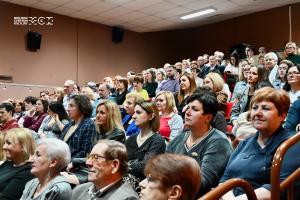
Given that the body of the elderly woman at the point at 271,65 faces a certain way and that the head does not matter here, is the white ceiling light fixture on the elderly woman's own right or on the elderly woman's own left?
on the elderly woman's own right

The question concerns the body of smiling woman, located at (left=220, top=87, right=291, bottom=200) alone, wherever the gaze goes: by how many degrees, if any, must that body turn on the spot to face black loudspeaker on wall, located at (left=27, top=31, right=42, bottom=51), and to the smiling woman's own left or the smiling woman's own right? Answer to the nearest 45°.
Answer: approximately 90° to the smiling woman's own right

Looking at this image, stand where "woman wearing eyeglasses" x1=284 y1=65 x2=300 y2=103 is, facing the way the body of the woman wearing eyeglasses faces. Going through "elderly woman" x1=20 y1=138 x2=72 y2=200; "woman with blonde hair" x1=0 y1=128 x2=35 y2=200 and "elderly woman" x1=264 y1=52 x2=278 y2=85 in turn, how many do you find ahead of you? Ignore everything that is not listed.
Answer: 2

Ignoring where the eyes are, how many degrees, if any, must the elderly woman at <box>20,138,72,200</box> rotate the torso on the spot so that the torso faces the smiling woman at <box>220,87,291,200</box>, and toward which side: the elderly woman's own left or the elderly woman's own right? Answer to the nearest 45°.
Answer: approximately 90° to the elderly woman's own left

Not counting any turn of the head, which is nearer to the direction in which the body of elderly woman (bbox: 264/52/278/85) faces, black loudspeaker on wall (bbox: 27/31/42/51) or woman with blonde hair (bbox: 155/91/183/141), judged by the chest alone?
the woman with blonde hair

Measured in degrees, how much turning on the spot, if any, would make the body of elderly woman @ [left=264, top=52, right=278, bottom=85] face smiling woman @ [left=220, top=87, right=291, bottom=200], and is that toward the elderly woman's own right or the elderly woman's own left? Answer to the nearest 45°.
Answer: approximately 45° to the elderly woman's own left

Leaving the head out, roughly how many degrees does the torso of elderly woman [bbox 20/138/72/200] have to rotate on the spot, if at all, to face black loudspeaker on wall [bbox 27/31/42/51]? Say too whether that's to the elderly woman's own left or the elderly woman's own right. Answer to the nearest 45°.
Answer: approximately 135° to the elderly woman's own right
